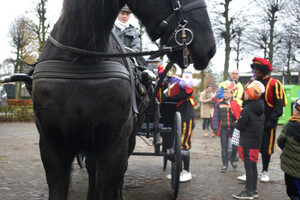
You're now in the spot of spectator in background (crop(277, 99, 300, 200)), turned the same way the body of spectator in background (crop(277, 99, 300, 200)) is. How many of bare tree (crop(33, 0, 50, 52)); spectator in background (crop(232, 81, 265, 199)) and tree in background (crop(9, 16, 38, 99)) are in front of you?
3

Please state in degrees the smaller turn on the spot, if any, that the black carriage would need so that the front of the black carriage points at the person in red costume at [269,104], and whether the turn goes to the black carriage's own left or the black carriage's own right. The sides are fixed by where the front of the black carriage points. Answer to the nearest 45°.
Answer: approximately 90° to the black carriage's own left

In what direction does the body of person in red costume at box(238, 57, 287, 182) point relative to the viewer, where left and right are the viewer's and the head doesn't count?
facing to the left of the viewer

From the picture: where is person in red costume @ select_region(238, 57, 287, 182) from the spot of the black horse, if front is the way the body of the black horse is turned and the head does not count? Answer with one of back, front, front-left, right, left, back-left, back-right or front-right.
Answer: back-left
